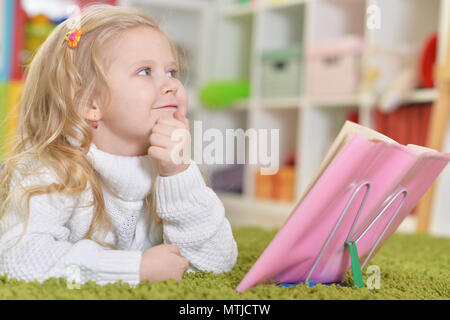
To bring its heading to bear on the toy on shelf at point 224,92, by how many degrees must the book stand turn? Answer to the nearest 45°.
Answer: approximately 45° to its right

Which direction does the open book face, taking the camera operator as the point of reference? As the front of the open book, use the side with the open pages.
facing away from the viewer and to the left of the viewer

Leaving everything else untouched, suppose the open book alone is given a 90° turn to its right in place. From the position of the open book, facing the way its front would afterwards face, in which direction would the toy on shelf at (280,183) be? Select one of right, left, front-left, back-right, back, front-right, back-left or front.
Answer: front-left

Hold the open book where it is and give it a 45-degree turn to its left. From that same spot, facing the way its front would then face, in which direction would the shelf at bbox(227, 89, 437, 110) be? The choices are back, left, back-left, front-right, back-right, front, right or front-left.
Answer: right

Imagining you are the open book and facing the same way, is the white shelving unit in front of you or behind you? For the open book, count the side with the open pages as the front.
in front

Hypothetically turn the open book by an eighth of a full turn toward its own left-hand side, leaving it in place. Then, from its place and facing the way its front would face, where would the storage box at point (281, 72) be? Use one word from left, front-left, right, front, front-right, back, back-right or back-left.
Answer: right

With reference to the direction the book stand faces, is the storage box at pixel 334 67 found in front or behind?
in front

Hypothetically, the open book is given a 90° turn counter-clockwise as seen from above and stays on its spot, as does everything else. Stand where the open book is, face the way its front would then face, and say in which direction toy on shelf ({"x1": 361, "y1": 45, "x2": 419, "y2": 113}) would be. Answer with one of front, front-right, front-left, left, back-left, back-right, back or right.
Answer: back-right

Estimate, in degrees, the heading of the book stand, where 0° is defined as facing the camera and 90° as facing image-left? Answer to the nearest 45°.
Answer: approximately 135°
